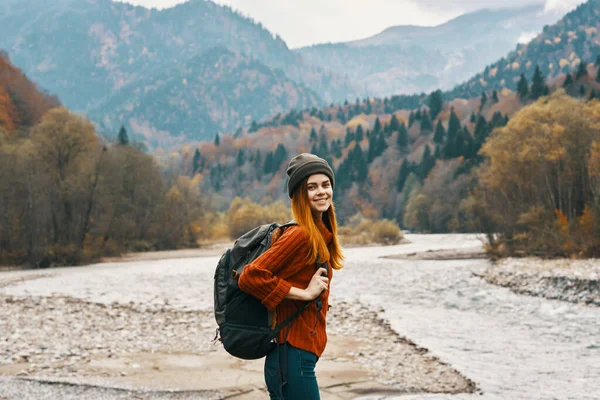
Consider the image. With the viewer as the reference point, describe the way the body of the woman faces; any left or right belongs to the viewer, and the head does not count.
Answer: facing to the right of the viewer
